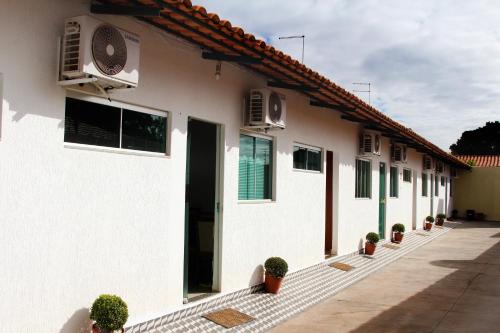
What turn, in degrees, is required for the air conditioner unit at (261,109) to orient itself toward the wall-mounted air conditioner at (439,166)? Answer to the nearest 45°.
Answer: approximately 90° to its left

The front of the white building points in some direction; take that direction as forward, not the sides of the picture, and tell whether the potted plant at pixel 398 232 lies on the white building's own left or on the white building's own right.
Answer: on the white building's own left

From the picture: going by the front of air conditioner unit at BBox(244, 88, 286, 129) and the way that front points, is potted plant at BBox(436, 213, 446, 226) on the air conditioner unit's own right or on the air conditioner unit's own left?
on the air conditioner unit's own left

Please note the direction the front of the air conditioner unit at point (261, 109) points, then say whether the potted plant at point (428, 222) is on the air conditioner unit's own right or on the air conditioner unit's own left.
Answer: on the air conditioner unit's own left

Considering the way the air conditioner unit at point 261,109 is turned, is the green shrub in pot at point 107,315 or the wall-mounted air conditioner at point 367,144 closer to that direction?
the green shrub in pot

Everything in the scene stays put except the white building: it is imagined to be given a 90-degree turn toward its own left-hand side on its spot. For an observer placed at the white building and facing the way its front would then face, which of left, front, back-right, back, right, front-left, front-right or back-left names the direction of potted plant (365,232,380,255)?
front

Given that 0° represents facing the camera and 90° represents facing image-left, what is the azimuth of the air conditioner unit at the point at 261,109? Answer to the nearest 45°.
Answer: approximately 315°

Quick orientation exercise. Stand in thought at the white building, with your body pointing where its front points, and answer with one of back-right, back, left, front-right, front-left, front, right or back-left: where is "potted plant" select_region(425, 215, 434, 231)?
left

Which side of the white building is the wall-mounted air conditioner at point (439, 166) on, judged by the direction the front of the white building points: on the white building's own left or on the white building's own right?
on the white building's own left
